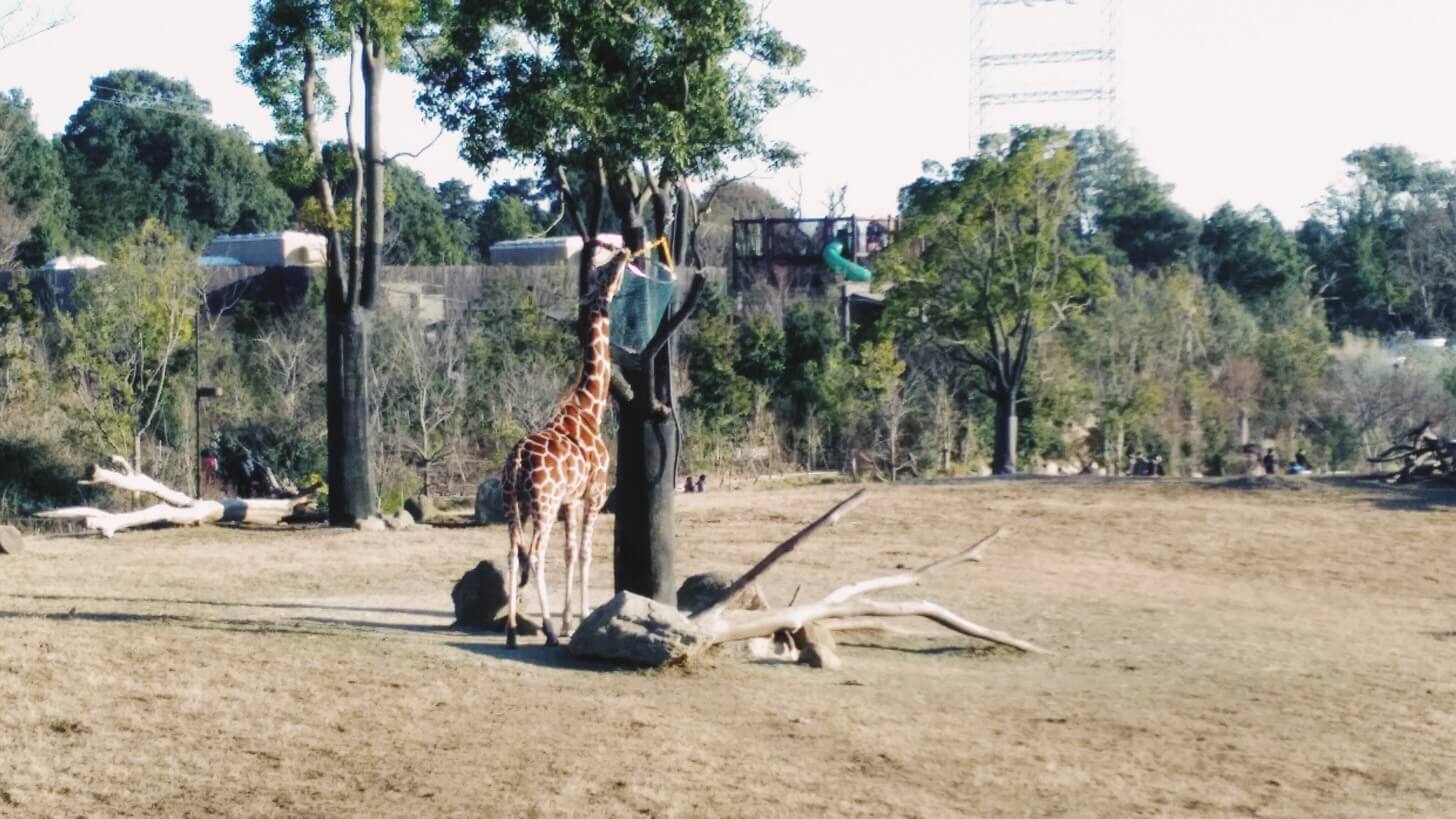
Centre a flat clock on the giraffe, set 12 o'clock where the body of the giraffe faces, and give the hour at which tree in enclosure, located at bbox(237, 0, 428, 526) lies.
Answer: The tree in enclosure is roughly at 10 o'clock from the giraffe.

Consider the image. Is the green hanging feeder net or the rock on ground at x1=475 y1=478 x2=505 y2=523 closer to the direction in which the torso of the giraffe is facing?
the green hanging feeder net

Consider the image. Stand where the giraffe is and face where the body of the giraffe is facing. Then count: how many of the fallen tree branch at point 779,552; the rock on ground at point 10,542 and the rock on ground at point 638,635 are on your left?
1

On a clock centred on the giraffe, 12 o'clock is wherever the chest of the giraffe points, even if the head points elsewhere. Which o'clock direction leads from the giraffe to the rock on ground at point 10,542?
The rock on ground is roughly at 9 o'clock from the giraffe.

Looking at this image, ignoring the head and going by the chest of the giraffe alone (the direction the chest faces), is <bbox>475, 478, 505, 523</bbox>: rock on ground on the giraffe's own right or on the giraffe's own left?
on the giraffe's own left

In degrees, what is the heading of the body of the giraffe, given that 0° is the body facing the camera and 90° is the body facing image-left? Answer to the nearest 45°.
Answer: approximately 225°

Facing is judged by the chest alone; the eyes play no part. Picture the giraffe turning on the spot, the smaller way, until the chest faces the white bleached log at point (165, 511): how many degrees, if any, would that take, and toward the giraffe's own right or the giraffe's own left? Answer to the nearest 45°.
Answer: approximately 90° to the giraffe's own left

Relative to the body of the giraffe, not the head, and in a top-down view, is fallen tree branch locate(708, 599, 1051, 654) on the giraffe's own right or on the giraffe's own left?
on the giraffe's own right

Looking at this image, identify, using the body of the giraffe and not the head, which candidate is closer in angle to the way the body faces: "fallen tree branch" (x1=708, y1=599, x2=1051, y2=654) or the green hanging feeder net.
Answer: the green hanging feeder net

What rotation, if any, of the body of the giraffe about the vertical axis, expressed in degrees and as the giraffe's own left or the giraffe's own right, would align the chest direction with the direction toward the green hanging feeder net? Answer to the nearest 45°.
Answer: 0° — it already faces it

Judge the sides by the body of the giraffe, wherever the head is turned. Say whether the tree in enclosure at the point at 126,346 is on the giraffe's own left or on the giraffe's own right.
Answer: on the giraffe's own left
